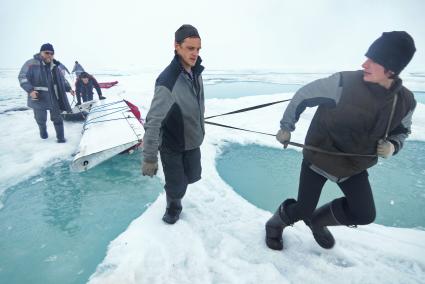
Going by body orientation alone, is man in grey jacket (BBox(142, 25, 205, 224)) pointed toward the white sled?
no

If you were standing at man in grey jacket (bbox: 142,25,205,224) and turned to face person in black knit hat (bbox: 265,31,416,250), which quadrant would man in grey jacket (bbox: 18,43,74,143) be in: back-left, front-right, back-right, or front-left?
back-left

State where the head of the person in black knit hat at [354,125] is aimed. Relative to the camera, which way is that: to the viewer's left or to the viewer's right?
to the viewer's left

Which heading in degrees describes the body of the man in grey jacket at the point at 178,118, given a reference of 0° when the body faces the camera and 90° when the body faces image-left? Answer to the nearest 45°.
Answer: approximately 315°

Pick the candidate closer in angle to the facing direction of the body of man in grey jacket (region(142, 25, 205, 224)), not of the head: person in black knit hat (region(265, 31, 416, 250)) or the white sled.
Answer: the person in black knit hat

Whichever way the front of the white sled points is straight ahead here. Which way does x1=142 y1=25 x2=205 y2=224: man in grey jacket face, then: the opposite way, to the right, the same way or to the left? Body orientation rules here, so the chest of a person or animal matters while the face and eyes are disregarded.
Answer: the same way

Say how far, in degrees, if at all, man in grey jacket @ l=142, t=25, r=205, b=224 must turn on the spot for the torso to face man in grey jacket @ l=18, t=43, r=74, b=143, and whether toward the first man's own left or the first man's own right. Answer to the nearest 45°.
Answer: approximately 180°

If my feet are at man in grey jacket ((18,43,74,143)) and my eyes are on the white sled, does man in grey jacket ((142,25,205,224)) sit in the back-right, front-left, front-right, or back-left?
front-right
